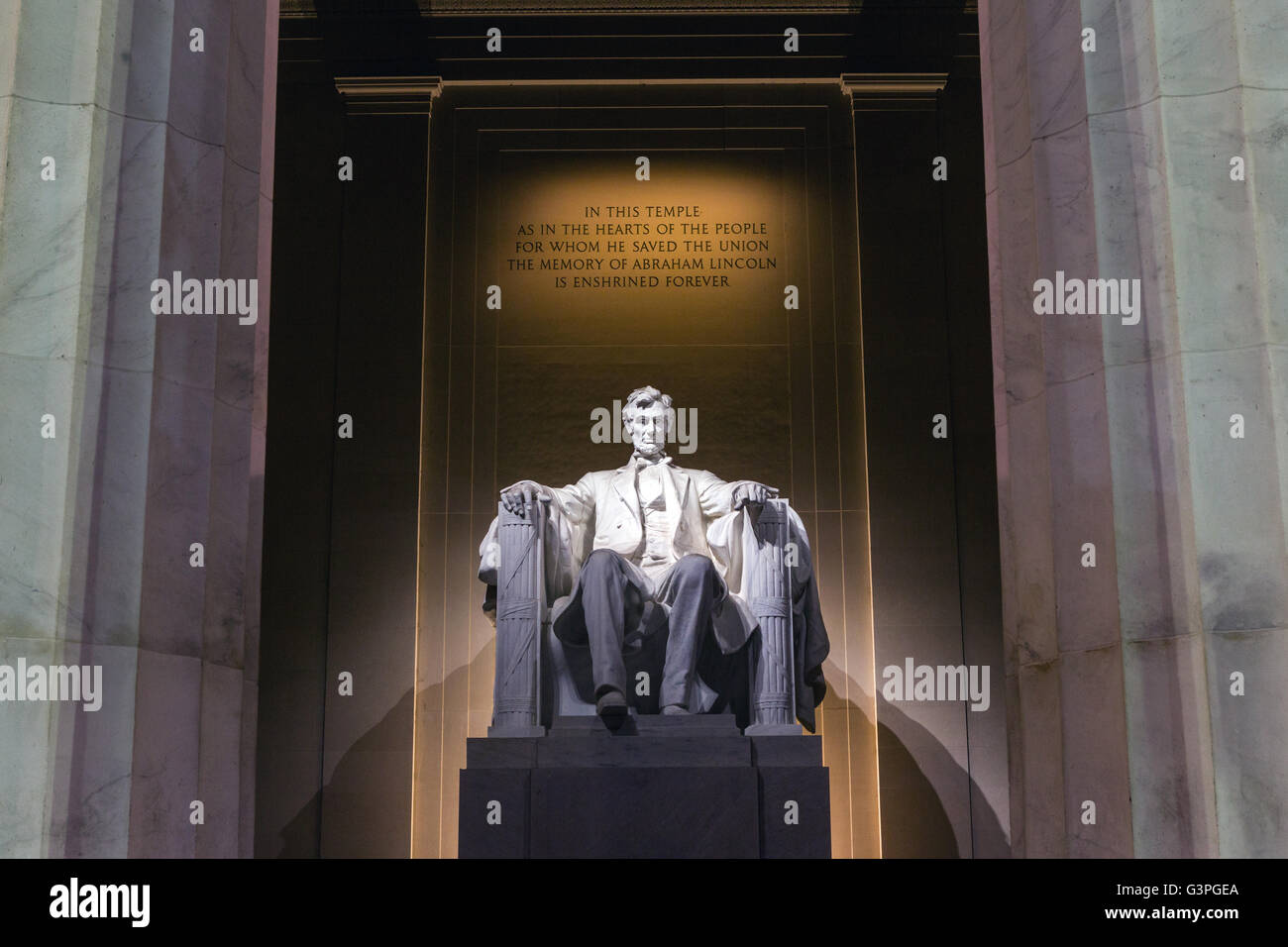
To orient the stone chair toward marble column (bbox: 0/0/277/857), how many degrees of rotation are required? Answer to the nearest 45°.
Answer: approximately 45° to its right

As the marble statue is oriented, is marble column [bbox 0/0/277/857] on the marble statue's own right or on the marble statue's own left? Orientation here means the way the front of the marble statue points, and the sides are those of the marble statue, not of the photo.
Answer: on the marble statue's own right

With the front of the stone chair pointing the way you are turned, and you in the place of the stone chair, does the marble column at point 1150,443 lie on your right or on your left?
on your left

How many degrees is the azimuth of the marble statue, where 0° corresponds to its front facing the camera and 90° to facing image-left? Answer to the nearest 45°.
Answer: approximately 0°
